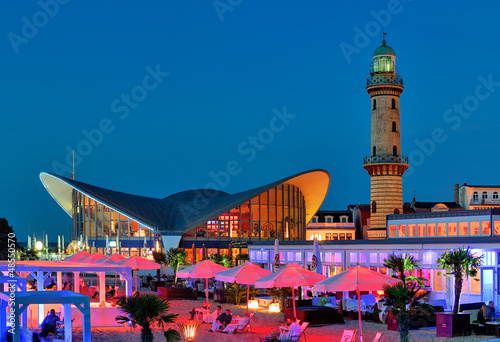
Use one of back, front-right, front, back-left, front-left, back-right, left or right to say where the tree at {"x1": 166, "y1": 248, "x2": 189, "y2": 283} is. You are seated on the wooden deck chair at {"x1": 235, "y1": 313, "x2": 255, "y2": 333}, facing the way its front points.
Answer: right

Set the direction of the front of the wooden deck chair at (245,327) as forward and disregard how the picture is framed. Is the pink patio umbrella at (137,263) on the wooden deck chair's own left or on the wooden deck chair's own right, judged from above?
on the wooden deck chair's own right

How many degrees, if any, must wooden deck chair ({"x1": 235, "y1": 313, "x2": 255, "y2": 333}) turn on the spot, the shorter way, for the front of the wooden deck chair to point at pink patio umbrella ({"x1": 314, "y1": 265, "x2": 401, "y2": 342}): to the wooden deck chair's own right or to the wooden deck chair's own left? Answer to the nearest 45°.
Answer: approximately 135° to the wooden deck chair's own left

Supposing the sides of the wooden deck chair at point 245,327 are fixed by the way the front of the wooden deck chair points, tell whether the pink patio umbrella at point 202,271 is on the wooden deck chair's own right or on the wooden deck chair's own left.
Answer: on the wooden deck chair's own right
